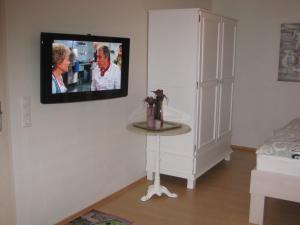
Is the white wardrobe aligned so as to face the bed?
yes

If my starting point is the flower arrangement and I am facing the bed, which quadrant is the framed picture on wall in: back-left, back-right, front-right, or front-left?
front-left

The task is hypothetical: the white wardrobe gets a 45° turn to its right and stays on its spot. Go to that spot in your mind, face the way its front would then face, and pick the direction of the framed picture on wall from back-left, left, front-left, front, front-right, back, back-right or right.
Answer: back-left

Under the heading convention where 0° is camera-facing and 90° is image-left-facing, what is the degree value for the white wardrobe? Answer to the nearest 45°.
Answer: approximately 315°

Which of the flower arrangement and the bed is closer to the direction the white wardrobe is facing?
the bed

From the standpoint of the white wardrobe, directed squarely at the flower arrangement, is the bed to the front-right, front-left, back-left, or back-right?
front-left

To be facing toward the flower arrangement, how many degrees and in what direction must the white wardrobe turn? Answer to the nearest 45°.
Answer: approximately 90° to its right

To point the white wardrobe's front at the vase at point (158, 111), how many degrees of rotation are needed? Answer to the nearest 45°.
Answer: approximately 90° to its right
